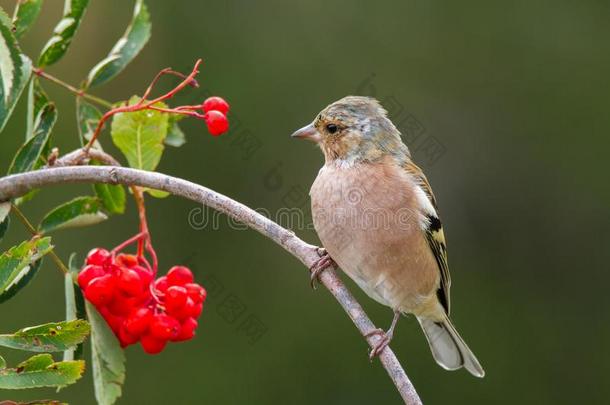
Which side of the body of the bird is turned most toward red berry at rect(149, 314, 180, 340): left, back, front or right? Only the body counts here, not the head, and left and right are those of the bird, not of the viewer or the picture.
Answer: front

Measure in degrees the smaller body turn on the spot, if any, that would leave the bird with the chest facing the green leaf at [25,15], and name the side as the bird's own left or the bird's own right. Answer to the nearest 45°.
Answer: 0° — it already faces it

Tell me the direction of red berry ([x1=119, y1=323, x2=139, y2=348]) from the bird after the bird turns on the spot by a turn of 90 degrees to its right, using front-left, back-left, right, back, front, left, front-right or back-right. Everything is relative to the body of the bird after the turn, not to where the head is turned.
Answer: left

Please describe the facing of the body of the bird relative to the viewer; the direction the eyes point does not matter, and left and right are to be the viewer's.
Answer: facing the viewer and to the left of the viewer

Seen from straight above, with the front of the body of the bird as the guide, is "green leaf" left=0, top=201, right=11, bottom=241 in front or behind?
in front

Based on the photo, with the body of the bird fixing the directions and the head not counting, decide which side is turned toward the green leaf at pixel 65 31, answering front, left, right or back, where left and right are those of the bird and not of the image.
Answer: front

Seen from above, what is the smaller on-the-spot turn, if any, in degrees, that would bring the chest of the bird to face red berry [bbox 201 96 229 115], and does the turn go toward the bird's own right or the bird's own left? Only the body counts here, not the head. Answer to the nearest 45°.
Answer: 0° — it already faces it

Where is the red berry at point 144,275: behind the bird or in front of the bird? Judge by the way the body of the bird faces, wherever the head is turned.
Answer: in front

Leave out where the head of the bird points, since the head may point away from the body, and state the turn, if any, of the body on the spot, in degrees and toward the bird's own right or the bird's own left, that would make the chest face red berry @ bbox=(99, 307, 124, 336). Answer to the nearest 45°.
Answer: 0° — it already faces it

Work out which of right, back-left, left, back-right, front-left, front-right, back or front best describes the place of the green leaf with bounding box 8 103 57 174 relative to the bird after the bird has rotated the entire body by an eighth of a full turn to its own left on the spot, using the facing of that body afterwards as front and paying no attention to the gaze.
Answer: front-right
